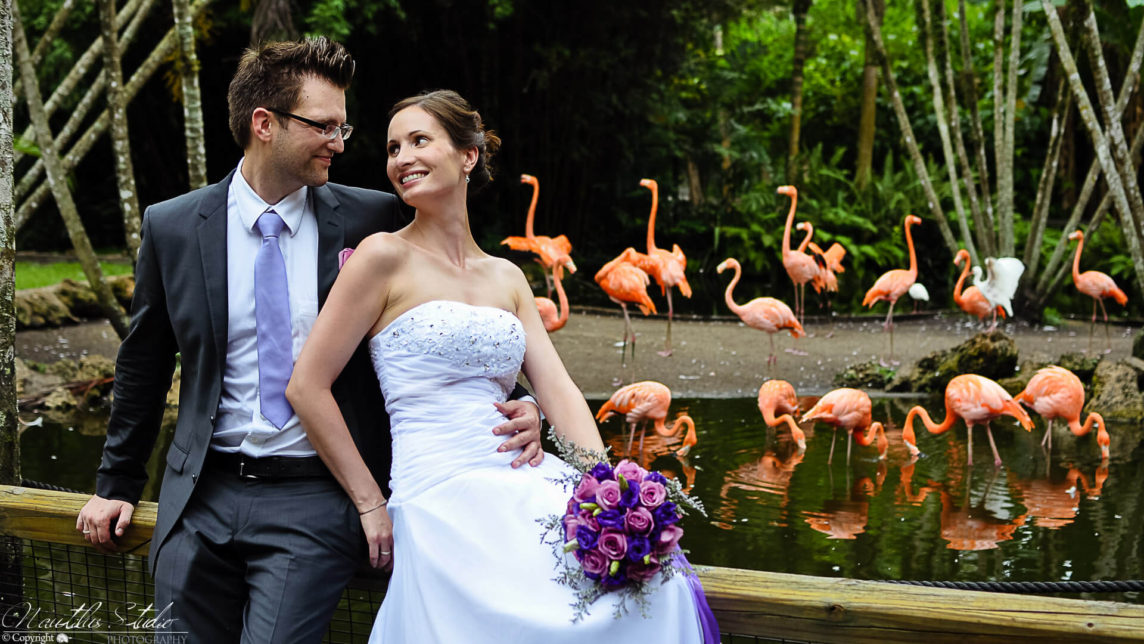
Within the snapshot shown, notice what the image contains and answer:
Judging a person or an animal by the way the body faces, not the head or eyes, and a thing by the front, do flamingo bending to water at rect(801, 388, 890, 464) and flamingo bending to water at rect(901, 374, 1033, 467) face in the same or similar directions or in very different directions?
very different directions

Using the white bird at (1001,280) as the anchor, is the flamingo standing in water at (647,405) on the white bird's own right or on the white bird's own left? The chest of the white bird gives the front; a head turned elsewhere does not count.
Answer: on the white bird's own left

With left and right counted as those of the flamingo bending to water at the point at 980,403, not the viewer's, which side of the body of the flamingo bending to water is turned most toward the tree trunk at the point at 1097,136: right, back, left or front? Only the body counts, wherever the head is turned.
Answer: right

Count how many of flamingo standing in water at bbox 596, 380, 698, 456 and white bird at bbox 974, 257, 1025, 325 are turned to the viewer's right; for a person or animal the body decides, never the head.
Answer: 1

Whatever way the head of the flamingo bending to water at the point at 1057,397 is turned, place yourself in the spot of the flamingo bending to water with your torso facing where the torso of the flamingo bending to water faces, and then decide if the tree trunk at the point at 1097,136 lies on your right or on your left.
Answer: on your left

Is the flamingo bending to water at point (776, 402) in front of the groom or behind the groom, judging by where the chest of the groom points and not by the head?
behind

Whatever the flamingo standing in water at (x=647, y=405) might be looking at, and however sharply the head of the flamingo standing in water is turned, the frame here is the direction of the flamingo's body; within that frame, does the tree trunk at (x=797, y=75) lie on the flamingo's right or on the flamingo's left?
on the flamingo's left

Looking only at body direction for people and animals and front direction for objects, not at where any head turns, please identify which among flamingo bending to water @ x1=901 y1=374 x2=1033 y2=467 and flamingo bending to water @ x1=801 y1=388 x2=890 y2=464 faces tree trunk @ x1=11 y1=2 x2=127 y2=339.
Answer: flamingo bending to water @ x1=901 y1=374 x2=1033 y2=467

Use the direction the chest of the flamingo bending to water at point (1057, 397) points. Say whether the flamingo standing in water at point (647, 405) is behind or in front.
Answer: behind

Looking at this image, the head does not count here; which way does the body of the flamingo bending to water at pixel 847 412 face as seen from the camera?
to the viewer's right

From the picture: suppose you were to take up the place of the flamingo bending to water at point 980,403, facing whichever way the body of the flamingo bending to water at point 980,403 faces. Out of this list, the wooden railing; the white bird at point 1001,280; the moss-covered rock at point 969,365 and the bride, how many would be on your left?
2

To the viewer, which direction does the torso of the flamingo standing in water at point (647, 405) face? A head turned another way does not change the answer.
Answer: to the viewer's right

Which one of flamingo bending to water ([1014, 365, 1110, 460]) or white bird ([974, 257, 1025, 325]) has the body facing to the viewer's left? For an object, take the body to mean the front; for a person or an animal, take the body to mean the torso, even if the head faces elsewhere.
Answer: the white bird

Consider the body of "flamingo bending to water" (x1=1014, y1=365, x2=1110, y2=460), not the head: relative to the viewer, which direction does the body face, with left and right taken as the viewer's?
facing to the right of the viewer
